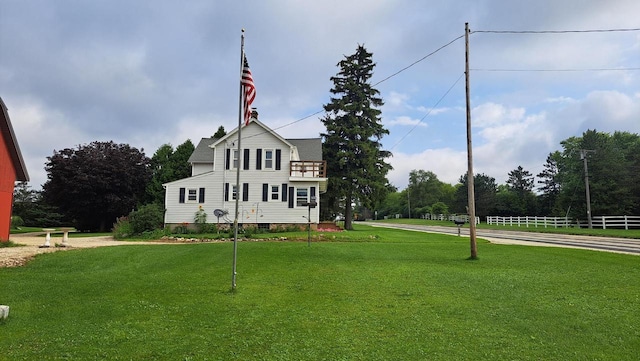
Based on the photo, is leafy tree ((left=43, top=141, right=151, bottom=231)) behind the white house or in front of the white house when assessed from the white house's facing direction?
behind
